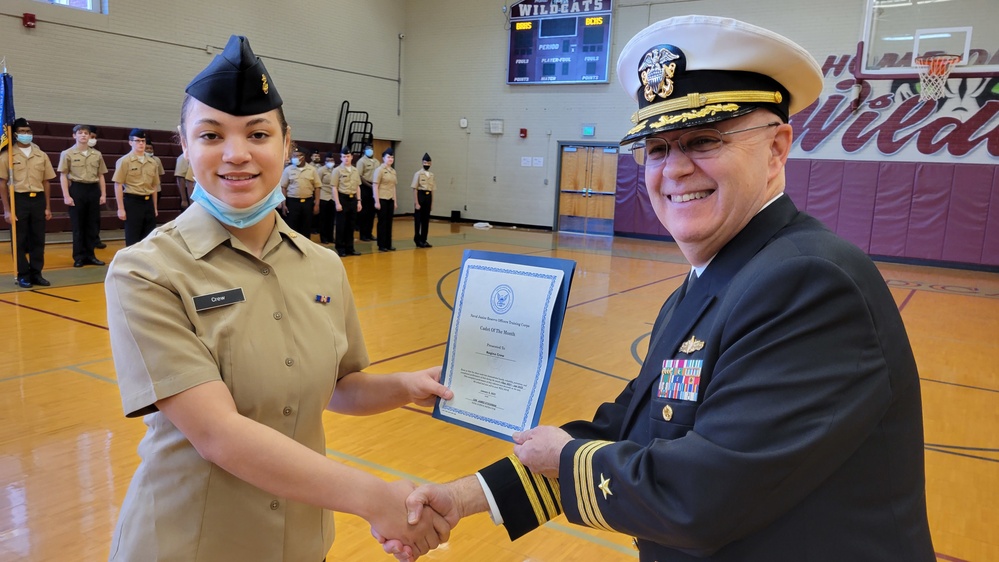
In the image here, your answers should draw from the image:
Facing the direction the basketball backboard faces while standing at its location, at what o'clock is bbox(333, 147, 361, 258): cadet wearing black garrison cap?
The cadet wearing black garrison cap is roughly at 2 o'clock from the basketball backboard.

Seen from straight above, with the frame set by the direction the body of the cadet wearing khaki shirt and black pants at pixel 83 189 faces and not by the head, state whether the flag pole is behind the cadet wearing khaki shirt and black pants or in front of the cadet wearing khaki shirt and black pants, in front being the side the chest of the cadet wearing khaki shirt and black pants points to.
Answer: in front

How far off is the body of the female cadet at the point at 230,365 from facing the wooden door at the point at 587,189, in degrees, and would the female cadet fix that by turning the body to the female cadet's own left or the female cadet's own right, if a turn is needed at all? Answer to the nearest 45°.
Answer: approximately 90° to the female cadet's own left

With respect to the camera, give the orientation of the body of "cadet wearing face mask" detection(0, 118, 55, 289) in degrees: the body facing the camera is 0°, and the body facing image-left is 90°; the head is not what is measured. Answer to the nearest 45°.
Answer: approximately 0°

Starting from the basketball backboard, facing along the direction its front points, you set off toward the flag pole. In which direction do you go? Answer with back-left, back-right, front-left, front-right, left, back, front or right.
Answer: front-right

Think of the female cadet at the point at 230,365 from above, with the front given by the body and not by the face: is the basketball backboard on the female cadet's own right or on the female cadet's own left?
on the female cadet's own left
